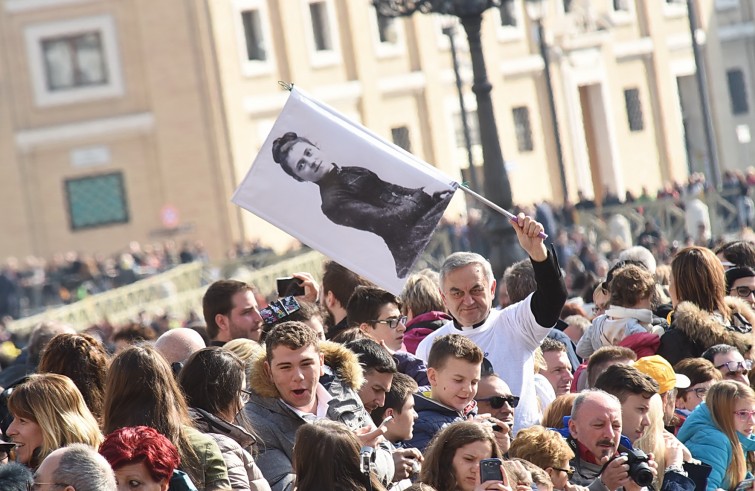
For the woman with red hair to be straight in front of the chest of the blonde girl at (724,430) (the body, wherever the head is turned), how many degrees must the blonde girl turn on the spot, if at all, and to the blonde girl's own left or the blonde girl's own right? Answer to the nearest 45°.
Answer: approximately 135° to the blonde girl's own right

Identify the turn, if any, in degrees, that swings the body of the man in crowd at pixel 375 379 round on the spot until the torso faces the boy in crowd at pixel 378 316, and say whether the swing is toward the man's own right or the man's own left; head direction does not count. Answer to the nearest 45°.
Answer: approximately 135° to the man's own left

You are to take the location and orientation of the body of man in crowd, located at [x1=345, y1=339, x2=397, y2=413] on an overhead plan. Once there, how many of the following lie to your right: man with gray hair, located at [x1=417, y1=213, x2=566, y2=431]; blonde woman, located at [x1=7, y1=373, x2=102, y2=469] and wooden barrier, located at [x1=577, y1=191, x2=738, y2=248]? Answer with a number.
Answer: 1

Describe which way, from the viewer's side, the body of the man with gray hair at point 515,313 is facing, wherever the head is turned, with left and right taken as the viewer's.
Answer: facing the viewer

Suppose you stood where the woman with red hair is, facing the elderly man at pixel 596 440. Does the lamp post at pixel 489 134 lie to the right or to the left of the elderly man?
left

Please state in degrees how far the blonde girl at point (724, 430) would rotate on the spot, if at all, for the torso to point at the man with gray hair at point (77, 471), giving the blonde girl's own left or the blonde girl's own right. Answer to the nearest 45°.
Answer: approximately 135° to the blonde girl's own right

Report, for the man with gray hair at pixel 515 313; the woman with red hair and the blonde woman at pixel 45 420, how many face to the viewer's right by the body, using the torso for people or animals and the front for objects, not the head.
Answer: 0

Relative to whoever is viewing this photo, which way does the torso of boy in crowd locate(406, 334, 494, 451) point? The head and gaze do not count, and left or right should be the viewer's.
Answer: facing the viewer and to the right of the viewer

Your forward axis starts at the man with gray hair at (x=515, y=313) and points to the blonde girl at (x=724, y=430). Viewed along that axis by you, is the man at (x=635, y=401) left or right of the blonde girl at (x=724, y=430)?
right
